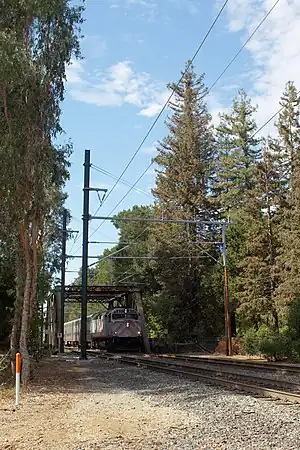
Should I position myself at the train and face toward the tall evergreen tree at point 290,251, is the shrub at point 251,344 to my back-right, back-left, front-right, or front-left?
front-right

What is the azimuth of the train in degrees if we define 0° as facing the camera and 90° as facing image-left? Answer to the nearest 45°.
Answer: approximately 315°

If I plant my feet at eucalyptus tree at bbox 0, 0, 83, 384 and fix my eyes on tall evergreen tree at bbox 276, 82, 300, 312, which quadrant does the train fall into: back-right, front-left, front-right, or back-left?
front-left

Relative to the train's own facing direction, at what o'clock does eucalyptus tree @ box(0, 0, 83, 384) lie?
The eucalyptus tree is roughly at 2 o'clock from the train.

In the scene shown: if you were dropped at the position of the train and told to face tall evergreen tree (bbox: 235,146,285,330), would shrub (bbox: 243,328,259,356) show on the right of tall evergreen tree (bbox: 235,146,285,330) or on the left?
right

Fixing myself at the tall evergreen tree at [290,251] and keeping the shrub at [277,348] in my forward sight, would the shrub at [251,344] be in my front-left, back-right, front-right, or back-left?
front-right

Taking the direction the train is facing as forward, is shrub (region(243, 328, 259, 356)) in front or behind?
in front

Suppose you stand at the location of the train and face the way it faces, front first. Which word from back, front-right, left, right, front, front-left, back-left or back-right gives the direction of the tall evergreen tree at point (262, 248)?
front-left
